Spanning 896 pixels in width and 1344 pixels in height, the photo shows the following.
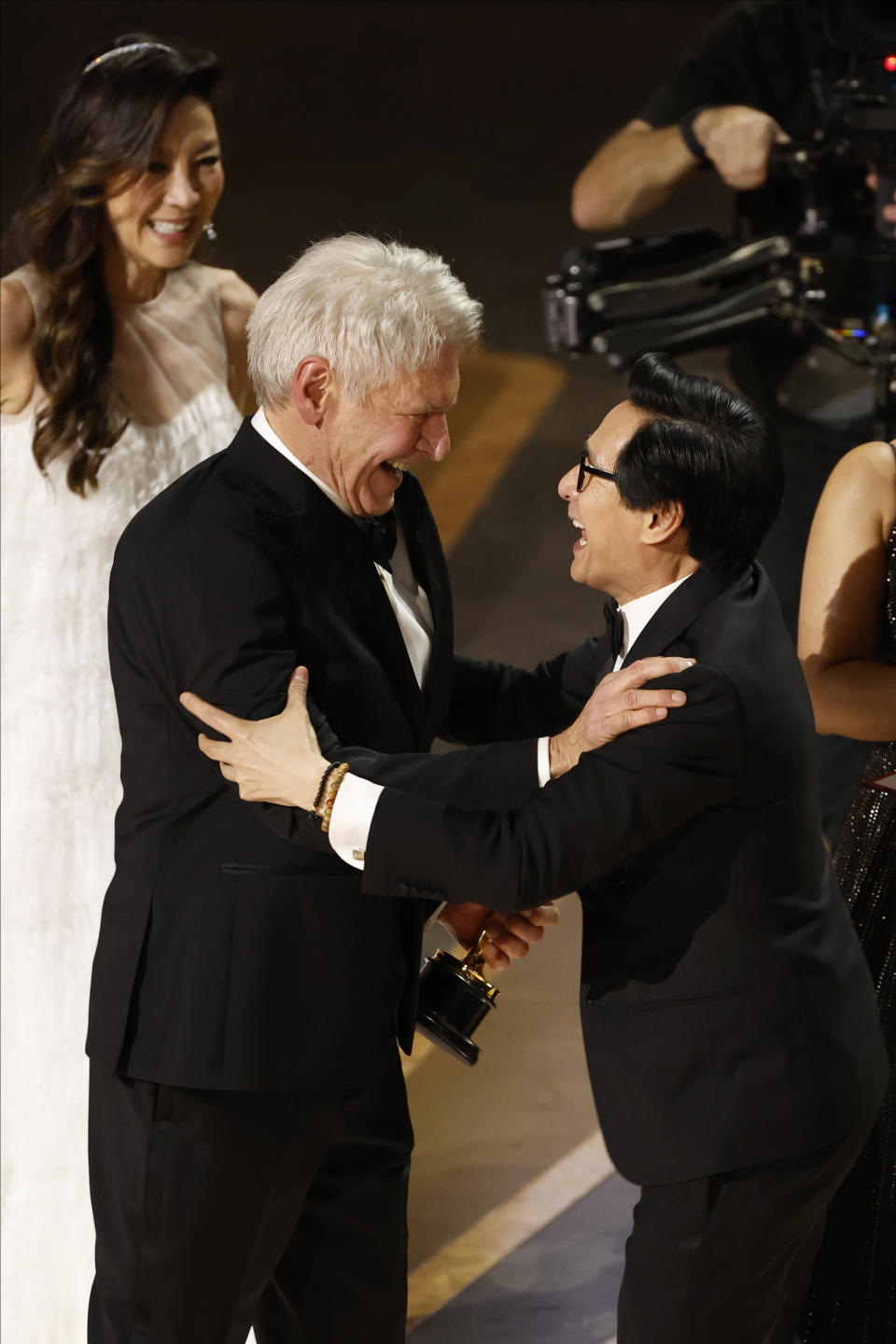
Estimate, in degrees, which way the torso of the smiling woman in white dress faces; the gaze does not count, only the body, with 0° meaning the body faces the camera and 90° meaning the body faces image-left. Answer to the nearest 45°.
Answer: approximately 315°

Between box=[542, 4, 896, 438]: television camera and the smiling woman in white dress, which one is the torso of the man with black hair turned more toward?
the smiling woman in white dress

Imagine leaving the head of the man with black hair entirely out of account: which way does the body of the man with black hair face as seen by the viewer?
to the viewer's left

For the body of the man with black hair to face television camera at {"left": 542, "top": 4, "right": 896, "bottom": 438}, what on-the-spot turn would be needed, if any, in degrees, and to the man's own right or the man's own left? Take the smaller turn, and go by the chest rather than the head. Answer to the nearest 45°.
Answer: approximately 90° to the man's own right

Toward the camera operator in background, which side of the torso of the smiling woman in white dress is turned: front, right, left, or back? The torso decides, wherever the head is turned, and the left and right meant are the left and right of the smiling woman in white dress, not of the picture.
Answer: left

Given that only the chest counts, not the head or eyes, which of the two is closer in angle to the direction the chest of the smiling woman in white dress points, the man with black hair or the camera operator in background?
the man with black hair

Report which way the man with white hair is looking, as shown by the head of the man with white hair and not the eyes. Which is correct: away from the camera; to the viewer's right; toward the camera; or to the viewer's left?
to the viewer's right

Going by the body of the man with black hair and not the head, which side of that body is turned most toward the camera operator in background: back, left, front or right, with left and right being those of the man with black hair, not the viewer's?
right

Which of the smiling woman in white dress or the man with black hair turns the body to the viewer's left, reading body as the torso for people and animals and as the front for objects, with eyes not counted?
the man with black hair

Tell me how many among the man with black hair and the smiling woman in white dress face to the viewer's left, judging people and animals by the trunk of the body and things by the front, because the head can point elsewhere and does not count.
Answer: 1
